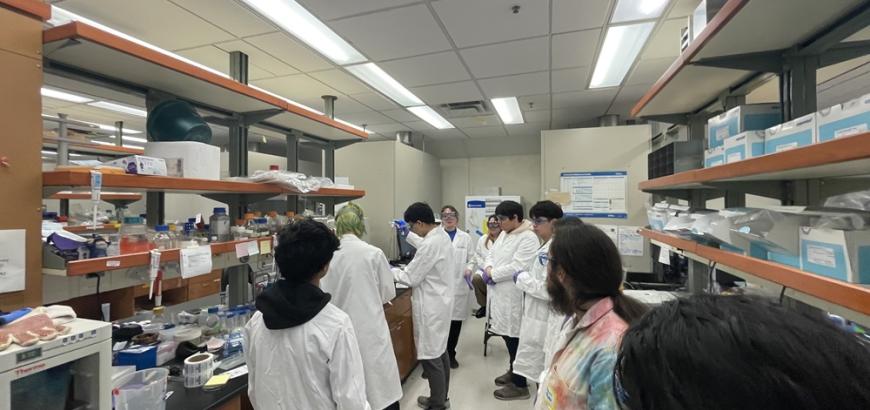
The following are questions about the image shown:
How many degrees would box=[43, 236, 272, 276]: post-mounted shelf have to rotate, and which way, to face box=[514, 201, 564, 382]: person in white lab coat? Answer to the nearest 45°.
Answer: approximately 45° to its left

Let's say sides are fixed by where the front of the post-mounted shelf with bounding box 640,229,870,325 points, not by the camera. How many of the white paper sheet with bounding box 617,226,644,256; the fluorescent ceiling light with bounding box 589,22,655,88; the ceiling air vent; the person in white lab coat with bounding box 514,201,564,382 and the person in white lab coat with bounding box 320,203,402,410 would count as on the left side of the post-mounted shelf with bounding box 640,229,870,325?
0

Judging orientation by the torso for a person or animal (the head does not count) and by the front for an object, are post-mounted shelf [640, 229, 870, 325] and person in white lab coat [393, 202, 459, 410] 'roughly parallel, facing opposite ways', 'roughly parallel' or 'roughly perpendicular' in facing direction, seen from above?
roughly parallel

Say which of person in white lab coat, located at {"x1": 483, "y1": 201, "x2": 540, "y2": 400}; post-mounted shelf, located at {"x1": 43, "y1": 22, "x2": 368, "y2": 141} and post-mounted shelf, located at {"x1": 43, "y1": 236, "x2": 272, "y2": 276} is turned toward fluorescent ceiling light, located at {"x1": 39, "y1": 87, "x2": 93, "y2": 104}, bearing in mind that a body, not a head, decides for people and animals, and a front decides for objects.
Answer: the person in white lab coat

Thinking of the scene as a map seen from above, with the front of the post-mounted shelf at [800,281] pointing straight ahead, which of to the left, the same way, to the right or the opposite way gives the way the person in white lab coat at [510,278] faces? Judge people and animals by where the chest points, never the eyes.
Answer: the same way

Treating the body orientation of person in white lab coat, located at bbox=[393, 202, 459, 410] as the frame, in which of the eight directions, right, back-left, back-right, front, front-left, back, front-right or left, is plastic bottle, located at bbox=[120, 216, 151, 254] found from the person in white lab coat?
front-left

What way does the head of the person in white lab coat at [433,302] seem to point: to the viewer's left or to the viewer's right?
to the viewer's left

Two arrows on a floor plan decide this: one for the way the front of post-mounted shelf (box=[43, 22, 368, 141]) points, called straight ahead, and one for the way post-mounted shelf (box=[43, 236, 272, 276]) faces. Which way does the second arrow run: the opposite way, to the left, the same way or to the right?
the same way

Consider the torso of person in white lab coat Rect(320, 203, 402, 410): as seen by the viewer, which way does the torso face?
away from the camera

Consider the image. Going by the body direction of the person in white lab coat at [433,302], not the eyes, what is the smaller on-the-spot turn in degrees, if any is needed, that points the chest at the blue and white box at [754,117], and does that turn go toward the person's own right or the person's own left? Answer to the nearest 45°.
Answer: approximately 135° to the person's own left

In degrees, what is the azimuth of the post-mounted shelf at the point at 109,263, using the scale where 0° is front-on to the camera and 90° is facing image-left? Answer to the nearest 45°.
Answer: approximately 315°

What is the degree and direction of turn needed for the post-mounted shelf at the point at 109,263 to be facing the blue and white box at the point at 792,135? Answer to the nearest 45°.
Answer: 0° — it already faces it

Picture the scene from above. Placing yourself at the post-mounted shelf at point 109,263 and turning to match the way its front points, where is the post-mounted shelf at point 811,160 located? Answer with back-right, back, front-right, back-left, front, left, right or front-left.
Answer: front

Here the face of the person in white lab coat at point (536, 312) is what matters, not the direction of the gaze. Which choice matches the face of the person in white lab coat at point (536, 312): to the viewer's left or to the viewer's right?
to the viewer's left

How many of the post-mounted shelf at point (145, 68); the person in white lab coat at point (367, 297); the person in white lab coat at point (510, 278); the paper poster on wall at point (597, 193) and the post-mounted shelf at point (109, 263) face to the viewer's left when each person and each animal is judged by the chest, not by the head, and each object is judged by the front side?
1

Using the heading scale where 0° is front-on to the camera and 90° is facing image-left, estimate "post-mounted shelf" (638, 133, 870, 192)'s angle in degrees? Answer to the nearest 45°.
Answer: approximately 45°

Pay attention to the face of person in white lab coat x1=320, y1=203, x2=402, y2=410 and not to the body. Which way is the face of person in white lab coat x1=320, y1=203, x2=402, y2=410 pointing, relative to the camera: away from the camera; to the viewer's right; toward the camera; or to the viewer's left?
away from the camera
